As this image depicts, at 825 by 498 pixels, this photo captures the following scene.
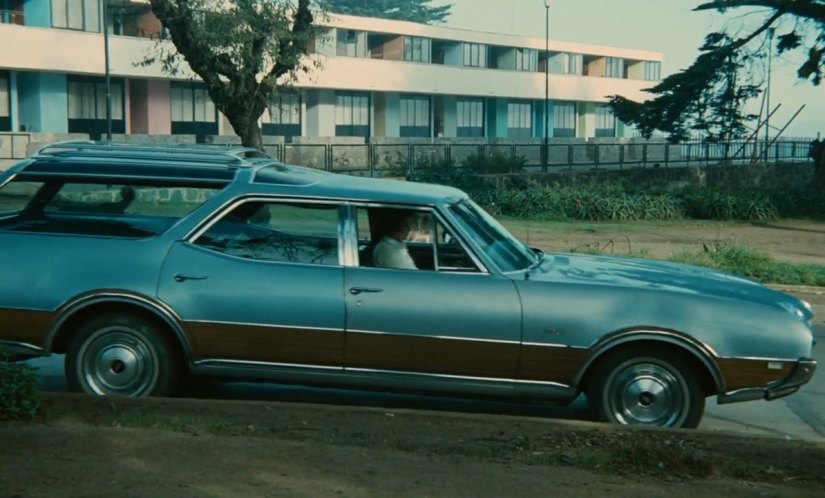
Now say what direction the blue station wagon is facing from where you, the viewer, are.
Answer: facing to the right of the viewer

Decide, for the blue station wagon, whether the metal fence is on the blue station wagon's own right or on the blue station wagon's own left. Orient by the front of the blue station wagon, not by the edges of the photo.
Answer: on the blue station wagon's own left

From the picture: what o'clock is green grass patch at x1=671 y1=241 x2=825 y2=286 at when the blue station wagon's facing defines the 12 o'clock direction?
The green grass patch is roughly at 10 o'clock from the blue station wagon.

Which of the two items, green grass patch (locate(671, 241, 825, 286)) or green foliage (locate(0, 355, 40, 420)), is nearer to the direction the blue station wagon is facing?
the green grass patch

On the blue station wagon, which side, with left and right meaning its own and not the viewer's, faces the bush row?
left

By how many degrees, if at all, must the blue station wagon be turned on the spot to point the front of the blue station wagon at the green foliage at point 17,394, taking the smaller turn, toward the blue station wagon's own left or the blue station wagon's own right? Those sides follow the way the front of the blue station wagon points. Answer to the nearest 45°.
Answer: approximately 135° to the blue station wagon's own right
